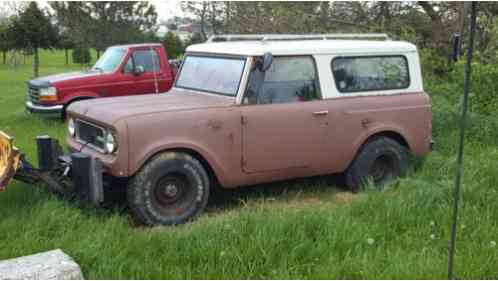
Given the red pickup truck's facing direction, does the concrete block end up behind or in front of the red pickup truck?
in front

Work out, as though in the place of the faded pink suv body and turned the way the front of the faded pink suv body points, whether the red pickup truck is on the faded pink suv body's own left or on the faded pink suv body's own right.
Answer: on the faded pink suv body's own right

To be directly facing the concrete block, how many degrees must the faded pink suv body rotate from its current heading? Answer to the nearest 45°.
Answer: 0° — it already faces it

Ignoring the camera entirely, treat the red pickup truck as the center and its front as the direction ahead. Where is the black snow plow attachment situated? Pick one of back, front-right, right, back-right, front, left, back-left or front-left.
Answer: front-left

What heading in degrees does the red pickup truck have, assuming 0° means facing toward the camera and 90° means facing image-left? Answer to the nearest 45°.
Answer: approximately 45°

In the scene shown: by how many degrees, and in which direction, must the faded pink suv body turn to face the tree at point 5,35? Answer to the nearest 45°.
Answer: approximately 90° to its right

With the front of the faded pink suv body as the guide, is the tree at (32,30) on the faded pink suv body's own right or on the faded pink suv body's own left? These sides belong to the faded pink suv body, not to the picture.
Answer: on the faded pink suv body's own right

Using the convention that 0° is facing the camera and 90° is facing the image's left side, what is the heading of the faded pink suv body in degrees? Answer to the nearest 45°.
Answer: approximately 45°
